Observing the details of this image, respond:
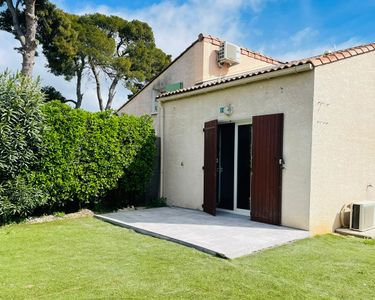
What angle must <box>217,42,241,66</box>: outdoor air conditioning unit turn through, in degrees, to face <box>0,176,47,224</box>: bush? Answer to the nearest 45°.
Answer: approximately 90° to its right

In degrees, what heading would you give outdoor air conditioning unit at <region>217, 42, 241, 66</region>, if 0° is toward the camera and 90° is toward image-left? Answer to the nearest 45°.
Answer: approximately 315°

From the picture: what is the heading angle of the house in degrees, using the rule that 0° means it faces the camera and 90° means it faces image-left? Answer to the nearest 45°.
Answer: approximately 45°

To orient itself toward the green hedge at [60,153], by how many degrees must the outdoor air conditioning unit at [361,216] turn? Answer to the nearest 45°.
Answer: approximately 135° to its right
